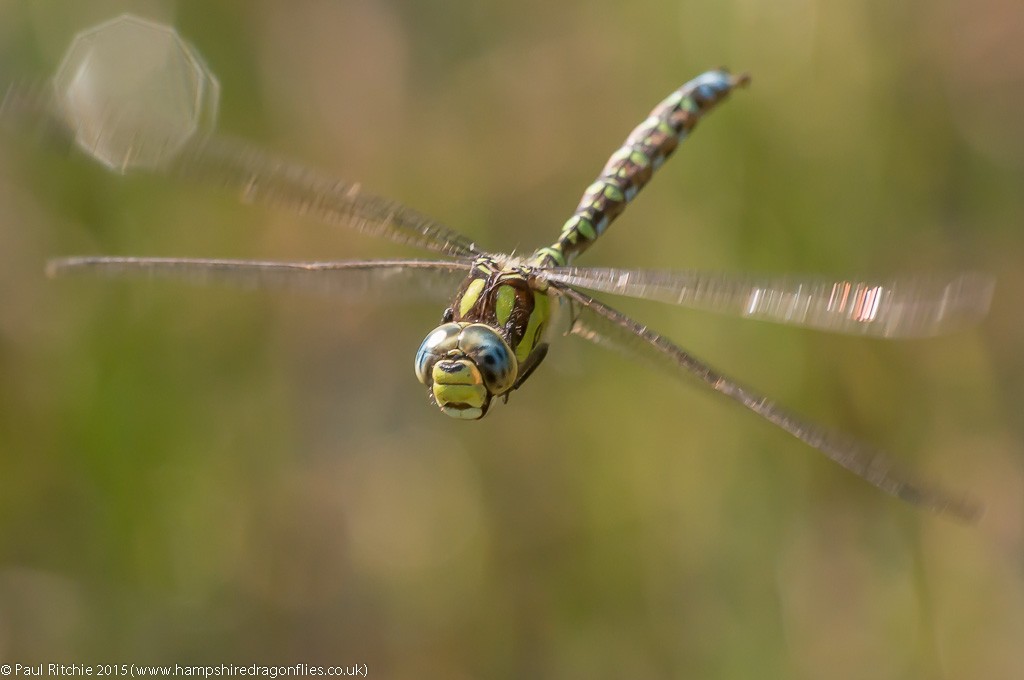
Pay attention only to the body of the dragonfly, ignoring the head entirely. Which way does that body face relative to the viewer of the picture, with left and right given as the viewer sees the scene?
facing the viewer and to the left of the viewer
